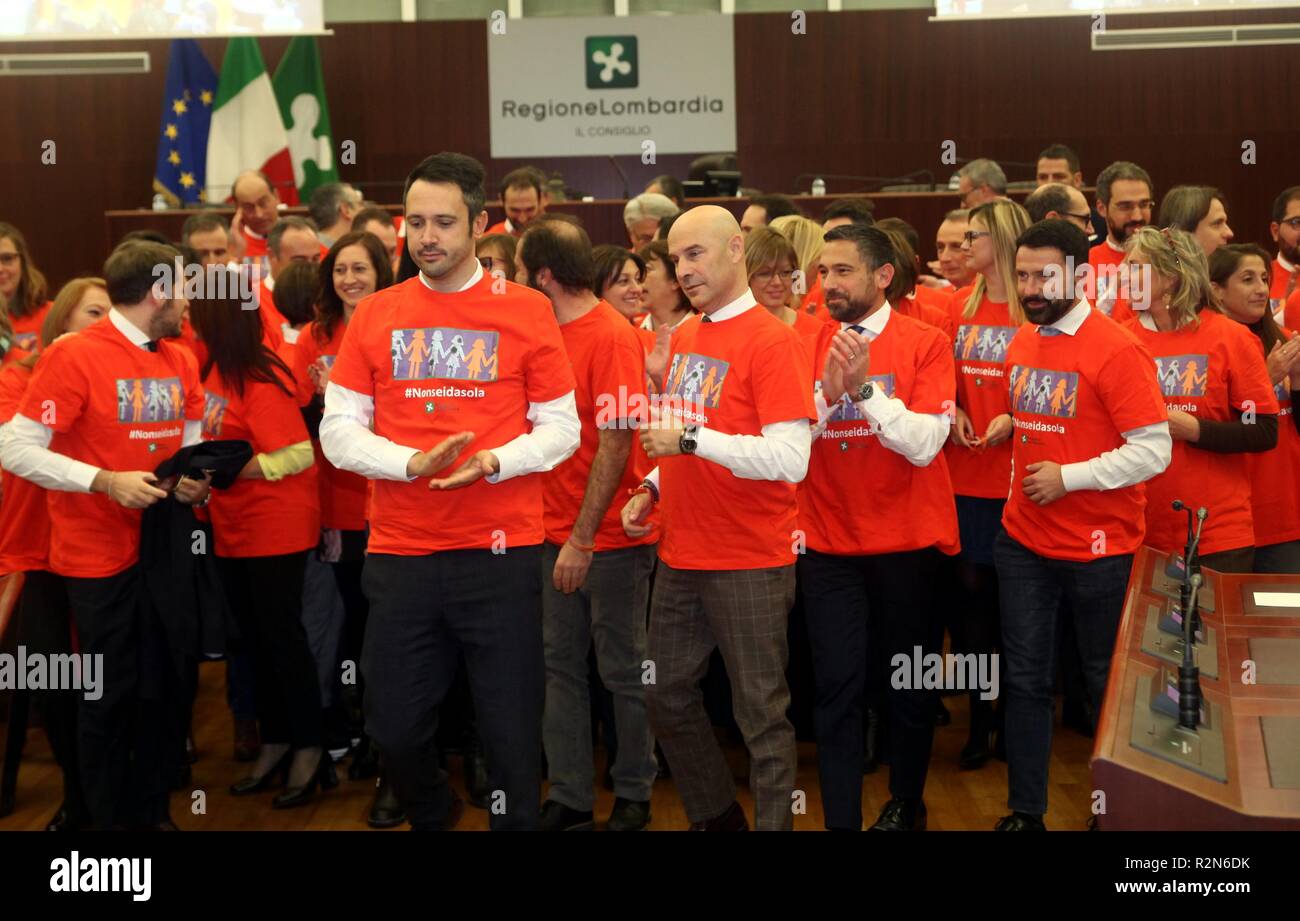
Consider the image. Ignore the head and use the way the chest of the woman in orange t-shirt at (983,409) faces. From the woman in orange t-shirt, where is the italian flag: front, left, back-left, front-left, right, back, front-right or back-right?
right

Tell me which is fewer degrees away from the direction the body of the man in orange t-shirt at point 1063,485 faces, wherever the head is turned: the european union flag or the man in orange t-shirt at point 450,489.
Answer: the man in orange t-shirt

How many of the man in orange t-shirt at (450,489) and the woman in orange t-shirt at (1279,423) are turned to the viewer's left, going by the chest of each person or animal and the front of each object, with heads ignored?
0

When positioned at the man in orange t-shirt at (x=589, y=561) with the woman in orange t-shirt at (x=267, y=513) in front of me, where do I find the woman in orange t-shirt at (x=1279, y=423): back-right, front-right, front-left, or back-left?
back-right

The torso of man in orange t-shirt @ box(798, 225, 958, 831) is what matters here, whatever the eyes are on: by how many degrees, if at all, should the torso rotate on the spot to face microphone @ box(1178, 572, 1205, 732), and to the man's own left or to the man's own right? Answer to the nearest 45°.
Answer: approximately 45° to the man's own left

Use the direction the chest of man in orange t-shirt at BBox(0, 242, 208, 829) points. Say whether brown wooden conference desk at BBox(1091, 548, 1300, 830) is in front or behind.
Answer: in front

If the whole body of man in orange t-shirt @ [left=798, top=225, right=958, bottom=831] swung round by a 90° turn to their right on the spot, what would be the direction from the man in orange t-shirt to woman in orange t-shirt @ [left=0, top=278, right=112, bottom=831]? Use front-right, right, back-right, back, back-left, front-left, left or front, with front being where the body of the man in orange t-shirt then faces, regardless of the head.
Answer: front-left

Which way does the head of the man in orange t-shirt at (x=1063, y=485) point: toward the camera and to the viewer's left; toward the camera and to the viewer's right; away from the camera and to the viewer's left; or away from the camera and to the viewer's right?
toward the camera and to the viewer's left

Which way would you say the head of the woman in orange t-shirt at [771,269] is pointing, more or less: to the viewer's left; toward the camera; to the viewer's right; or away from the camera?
toward the camera

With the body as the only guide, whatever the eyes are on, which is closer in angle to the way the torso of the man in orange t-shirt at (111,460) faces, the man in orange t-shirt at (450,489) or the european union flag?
the man in orange t-shirt

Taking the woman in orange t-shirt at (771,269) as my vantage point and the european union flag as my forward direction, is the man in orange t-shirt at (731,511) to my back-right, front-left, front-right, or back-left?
back-left

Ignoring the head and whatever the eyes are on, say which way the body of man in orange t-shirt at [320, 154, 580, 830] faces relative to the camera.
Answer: toward the camera

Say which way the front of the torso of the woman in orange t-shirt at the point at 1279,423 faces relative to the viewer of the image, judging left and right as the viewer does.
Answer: facing the viewer and to the right of the viewer
